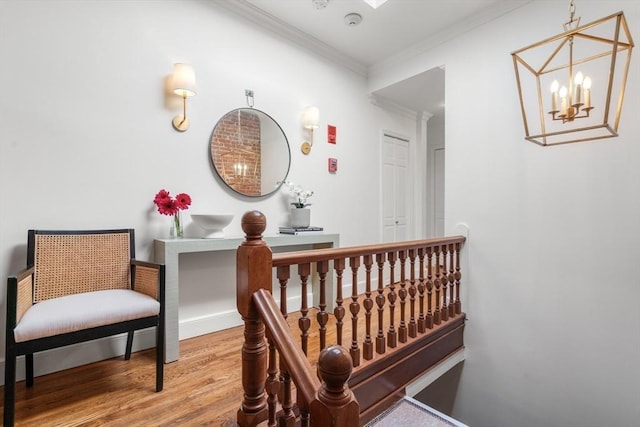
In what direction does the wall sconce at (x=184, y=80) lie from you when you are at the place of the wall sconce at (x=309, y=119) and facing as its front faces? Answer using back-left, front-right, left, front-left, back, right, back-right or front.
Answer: right

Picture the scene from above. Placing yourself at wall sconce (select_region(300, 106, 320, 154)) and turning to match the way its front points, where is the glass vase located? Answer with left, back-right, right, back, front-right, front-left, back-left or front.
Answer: right

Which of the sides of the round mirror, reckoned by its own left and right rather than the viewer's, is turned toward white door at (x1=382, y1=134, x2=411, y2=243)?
left

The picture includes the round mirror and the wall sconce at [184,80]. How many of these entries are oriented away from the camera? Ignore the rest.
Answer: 0

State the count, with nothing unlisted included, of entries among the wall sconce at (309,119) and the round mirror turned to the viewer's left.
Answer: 0

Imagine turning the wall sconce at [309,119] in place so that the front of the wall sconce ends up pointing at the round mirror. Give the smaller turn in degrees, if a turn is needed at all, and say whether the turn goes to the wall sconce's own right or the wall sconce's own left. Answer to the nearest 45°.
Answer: approximately 90° to the wall sconce's own right

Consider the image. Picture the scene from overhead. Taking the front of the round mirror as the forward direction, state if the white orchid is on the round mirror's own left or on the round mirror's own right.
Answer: on the round mirror's own left

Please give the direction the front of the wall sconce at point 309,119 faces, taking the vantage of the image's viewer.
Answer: facing the viewer and to the right of the viewer

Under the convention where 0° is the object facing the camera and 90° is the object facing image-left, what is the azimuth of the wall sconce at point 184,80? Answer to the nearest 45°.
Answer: approximately 315°

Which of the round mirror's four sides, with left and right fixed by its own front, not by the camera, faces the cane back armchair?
right
